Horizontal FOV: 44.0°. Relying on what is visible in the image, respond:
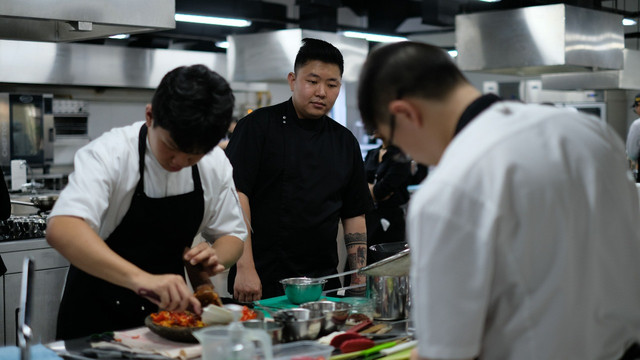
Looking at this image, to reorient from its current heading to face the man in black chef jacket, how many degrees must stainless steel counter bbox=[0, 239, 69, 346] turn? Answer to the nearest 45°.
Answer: approximately 45° to its left

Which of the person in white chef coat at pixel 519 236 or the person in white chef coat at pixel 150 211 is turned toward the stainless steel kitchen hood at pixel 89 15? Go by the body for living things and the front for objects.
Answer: the person in white chef coat at pixel 519 236

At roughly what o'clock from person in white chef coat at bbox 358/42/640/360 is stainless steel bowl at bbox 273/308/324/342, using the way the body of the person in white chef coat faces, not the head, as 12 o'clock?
The stainless steel bowl is roughly at 12 o'clock from the person in white chef coat.

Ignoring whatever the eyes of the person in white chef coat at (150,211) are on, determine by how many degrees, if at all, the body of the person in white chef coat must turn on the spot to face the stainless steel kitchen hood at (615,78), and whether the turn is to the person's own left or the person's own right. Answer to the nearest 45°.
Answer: approximately 90° to the person's own left

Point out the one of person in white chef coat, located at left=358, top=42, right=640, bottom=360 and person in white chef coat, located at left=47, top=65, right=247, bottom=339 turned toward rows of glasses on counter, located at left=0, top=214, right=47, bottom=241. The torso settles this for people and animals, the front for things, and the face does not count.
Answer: person in white chef coat, located at left=358, top=42, right=640, bottom=360

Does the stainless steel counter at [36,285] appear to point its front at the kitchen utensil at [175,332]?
yes

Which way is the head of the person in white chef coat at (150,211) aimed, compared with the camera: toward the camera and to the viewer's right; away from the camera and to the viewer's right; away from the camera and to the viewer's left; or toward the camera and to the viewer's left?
toward the camera and to the viewer's right

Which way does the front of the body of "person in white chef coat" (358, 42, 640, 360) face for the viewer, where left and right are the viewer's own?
facing away from the viewer and to the left of the viewer

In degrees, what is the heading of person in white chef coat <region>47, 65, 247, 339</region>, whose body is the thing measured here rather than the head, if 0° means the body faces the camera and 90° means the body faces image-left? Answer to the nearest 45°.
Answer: approximately 315°

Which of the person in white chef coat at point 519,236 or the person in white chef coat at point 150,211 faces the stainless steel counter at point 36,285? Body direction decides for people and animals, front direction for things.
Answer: the person in white chef coat at point 519,236

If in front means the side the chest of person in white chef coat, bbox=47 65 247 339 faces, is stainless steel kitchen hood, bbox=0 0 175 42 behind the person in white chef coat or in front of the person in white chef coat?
behind
